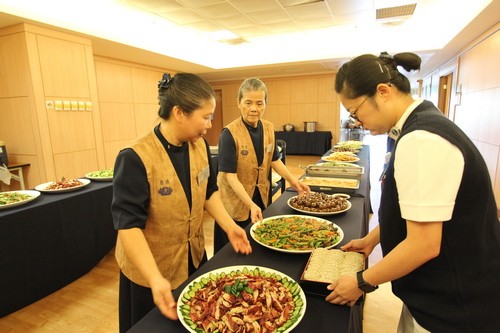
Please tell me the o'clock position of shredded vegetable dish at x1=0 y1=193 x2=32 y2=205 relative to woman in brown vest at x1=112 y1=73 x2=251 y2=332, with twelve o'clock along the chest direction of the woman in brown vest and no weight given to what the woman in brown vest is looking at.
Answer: The shredded vegetable dish is roughly at 6 o'clock from the woman in brown vest.

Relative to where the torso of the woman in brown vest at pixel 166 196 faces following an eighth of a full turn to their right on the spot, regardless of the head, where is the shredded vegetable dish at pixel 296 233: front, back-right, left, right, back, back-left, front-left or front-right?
left

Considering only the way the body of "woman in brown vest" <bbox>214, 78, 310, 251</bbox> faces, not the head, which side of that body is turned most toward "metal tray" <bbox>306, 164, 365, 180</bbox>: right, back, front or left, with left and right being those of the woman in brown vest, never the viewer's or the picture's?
left

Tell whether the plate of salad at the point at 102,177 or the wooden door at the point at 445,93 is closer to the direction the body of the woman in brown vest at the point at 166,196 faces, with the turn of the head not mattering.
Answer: the wooden door

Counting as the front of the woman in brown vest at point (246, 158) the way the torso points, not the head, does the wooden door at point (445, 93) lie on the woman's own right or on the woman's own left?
on the woman's own left

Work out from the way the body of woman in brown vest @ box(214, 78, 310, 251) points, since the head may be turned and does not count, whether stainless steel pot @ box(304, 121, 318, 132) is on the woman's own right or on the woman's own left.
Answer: on the woman's own left

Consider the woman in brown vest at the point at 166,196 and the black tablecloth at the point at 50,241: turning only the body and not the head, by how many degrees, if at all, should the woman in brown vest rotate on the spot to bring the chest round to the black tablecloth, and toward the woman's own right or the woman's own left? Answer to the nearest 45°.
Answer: approximately 180°

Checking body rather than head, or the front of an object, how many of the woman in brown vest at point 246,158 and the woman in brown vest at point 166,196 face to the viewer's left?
0

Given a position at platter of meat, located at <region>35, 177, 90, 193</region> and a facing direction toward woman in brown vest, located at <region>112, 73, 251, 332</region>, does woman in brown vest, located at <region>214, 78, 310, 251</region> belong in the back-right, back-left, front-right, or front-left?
front-left

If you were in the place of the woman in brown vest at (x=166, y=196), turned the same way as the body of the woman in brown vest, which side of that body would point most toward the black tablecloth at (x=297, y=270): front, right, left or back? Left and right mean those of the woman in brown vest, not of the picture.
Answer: front

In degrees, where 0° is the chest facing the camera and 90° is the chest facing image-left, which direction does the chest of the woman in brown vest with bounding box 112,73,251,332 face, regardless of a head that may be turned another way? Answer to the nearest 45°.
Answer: approximately 315°

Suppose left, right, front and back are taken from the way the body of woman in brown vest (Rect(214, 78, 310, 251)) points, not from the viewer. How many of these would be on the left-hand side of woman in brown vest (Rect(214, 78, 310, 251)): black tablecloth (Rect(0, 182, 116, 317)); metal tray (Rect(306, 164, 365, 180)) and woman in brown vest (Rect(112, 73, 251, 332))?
1

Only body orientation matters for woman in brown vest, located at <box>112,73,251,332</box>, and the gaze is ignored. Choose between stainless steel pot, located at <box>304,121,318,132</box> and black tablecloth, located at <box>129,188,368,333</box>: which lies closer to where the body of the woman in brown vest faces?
the black tablecloth

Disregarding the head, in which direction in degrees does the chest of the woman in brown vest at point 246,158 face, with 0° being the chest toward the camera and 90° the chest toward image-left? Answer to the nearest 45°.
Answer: approximately 315°
